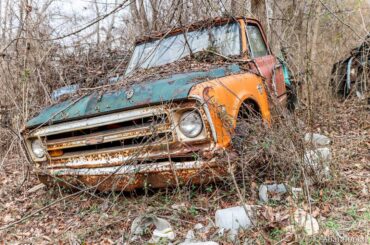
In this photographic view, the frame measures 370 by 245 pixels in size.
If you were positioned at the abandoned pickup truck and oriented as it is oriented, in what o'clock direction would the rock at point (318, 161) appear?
The rock is roughly at 8 o'clock from the abandoned pickup truck.

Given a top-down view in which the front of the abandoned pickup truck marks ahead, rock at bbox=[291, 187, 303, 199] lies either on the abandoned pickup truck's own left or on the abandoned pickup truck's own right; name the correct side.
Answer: on the abandoned pickup truck's own left

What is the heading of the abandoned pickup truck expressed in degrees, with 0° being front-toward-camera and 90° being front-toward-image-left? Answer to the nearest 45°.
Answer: approximately 45°

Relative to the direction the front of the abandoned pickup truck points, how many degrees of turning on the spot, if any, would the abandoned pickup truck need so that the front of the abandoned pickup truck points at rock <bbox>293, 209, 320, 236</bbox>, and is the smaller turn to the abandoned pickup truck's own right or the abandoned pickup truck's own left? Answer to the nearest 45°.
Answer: approximately 90° to the abandoned pickup truck's own left

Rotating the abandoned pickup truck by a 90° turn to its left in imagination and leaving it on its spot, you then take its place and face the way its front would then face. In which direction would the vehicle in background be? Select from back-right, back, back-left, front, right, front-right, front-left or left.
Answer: left
